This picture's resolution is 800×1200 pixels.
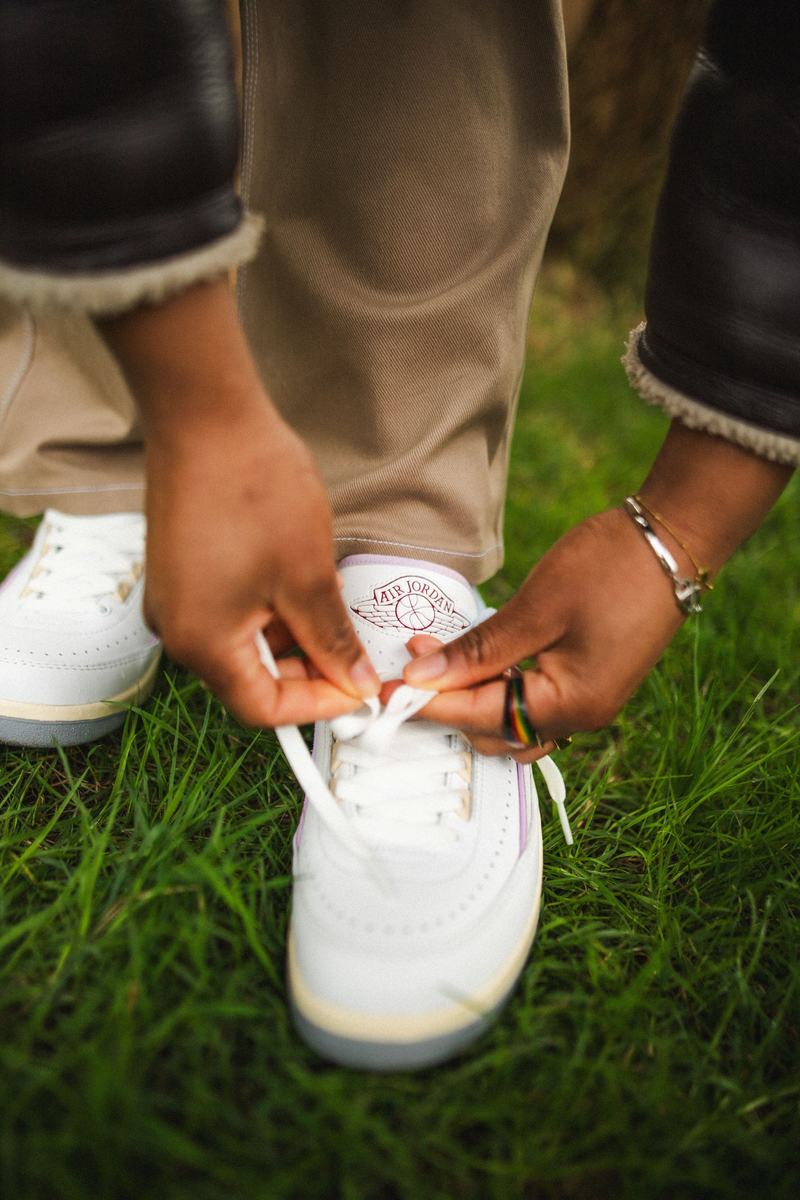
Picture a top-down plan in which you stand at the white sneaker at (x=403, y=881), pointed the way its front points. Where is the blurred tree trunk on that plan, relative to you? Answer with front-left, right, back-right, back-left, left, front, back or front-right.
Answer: back

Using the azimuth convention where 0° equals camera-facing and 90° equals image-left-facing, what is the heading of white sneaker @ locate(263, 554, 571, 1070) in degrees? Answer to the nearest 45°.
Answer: approximately 0°
